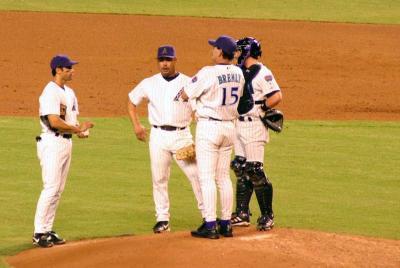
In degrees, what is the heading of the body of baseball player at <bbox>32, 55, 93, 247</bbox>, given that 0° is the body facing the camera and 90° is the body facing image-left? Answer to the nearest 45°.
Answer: approximately 270°

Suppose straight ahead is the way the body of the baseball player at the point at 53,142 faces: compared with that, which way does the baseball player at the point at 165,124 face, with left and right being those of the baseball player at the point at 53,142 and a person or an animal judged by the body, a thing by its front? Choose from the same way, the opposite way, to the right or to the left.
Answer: to the right

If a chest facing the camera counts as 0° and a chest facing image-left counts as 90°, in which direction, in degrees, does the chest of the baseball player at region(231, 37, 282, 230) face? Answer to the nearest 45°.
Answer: approximately 45°

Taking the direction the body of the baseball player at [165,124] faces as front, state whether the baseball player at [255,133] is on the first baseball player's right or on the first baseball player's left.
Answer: on the first baseball player's left

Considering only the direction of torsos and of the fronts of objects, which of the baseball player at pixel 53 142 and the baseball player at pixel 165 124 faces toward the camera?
the baseball player at pixel 165 124

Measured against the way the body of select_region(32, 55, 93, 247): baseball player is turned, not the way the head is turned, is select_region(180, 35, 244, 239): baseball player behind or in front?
in front

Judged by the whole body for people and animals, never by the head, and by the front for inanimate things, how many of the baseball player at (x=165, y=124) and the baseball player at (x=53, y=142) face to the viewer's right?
1

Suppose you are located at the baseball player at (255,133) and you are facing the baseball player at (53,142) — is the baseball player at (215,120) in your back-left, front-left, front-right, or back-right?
front-left

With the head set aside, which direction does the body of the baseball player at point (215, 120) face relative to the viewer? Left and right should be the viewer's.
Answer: facing away from the viewer and to the left of the viewer

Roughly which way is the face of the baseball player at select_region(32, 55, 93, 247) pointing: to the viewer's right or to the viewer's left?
to the viewer's right

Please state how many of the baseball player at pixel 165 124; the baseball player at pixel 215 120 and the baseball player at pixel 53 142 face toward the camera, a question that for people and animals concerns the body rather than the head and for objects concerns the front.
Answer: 1

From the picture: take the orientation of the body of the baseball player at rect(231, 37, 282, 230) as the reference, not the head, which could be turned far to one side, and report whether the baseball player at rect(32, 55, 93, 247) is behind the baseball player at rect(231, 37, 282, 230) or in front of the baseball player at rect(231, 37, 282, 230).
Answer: in front

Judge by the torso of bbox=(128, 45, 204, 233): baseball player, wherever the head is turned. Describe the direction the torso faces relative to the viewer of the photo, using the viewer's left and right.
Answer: facing the viewer
